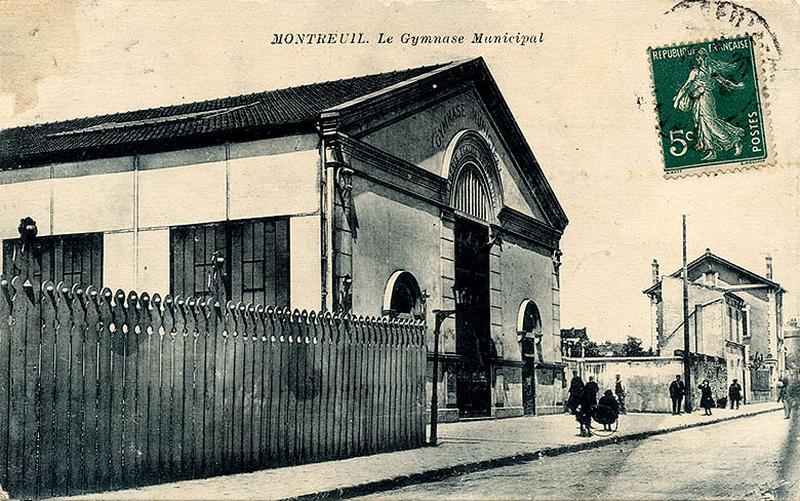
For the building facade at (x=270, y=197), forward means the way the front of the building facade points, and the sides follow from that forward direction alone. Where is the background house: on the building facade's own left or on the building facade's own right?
on the building facade's own left

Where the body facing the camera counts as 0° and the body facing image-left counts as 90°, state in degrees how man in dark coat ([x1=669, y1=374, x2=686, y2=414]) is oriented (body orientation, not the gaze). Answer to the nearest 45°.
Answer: approximately 0°

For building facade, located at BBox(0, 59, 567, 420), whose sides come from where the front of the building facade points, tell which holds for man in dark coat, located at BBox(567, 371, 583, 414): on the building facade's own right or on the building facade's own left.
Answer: on the building facade's own left

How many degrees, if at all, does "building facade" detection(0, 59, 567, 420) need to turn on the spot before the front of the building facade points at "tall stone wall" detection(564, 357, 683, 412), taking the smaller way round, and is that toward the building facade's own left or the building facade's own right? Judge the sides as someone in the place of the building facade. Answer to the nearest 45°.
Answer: approximately 90° to the building facade's own left

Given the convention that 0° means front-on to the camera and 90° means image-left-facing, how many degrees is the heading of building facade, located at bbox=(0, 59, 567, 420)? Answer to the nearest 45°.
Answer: approximately 315°
